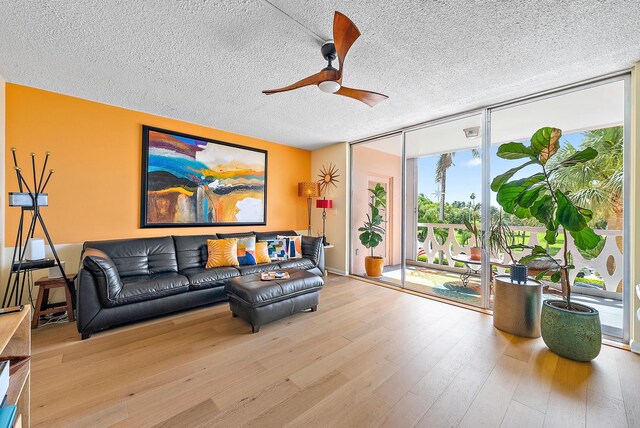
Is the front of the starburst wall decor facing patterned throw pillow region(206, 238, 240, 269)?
yes

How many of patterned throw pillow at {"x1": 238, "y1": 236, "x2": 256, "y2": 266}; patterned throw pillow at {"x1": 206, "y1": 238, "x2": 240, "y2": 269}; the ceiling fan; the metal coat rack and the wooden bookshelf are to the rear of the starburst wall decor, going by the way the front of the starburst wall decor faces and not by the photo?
0

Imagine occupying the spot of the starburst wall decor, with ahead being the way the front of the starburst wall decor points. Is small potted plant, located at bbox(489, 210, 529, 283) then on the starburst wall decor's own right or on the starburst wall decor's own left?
on the starburst wall decor's own left

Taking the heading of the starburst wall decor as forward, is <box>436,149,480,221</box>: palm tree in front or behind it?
behind

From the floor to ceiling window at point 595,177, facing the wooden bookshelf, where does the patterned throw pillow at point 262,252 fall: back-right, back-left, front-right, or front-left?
front-right

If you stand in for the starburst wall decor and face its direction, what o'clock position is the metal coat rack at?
The metal coat rack is roughly at 12 o'clock from the starburst wall decor.

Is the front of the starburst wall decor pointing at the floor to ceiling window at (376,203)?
no

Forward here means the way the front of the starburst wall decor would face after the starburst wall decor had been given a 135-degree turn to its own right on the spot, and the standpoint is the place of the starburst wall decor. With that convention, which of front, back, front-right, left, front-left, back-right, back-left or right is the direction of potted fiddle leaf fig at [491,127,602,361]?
back-right

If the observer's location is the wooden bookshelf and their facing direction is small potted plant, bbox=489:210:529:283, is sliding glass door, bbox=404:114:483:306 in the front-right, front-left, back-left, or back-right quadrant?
front-left

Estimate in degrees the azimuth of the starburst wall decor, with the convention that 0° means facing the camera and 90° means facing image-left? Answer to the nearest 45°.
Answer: approximately 45°

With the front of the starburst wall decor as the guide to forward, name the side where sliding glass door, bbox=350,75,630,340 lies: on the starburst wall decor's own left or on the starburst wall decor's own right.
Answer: on the starburst wall decor's own left

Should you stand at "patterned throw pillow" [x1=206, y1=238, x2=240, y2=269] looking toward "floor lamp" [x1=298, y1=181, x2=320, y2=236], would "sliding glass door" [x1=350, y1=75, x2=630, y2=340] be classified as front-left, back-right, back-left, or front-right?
front-right

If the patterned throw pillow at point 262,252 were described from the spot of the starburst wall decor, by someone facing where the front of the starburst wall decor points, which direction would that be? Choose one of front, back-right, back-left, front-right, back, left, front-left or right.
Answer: front

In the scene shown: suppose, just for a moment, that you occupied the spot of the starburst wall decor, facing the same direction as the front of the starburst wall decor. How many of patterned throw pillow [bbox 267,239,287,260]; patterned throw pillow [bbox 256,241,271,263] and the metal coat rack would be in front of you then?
3

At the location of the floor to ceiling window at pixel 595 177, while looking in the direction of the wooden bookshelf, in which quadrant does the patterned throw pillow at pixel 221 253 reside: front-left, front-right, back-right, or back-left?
front-right

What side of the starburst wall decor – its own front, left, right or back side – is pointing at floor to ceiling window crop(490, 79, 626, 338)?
left
